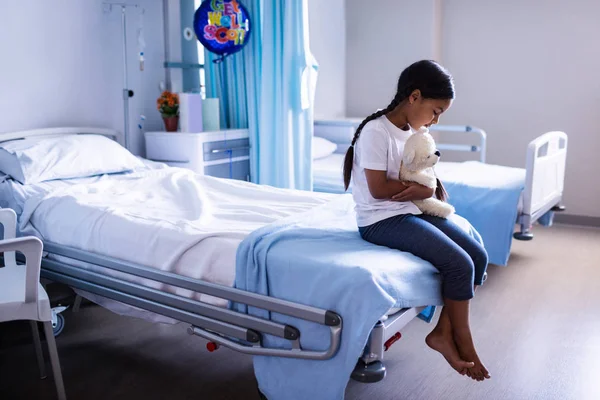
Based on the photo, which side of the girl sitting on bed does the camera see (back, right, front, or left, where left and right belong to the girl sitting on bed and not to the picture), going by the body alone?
right

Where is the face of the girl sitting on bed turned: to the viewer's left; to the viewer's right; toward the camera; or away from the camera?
to the viewer's right

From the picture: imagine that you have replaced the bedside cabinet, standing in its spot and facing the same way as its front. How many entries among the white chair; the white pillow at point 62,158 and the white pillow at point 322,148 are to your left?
1

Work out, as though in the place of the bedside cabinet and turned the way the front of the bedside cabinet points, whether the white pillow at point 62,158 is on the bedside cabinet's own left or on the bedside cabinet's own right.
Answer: on the bedside cabinet's own right

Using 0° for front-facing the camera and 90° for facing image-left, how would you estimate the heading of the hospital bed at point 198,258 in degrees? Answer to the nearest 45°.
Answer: approximately 315°

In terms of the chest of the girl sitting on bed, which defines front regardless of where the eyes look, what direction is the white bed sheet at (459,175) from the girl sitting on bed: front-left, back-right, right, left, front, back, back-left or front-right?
left

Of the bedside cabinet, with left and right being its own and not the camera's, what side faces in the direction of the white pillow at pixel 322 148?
left

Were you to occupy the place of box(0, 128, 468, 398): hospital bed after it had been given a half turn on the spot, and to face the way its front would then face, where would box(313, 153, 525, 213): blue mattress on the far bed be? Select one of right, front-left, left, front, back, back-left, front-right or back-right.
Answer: right
